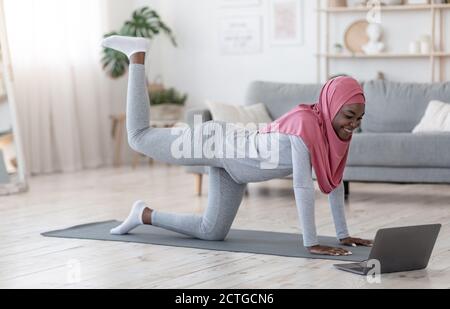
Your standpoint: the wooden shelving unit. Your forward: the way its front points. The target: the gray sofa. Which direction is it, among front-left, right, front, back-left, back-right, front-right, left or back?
front

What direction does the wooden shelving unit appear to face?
toward the camera

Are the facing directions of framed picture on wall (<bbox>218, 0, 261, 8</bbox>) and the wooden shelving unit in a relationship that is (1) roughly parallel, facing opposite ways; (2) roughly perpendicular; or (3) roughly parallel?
roughly parallel

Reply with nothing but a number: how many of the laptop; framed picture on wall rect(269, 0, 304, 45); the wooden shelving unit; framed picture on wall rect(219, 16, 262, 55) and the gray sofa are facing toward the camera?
4

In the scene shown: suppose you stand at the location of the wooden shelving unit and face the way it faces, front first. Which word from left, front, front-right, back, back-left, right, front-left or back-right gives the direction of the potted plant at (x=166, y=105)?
right

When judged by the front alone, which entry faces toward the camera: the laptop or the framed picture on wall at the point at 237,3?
the framed picture on wall

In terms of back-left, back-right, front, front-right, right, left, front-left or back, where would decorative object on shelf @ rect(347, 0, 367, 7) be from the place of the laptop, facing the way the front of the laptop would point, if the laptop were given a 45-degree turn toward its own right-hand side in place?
front

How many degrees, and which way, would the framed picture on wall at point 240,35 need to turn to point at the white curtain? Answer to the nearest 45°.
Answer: approximately 90° to its right

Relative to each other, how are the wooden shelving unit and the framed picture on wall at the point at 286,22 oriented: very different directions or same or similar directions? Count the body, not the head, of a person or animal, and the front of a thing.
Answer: same or similar directions

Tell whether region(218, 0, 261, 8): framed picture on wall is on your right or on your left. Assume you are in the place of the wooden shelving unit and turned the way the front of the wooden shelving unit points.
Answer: on your right

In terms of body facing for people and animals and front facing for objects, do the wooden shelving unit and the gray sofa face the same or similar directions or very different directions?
same or similar directions

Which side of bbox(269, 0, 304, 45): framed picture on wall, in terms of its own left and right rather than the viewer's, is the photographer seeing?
front

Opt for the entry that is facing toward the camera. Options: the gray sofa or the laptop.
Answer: the gray sofa

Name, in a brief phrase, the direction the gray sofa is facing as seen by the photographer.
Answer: facing the viewer

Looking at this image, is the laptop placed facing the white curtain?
yes

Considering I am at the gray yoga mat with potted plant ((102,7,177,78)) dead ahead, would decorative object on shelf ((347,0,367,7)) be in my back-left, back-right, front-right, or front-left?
front-right
